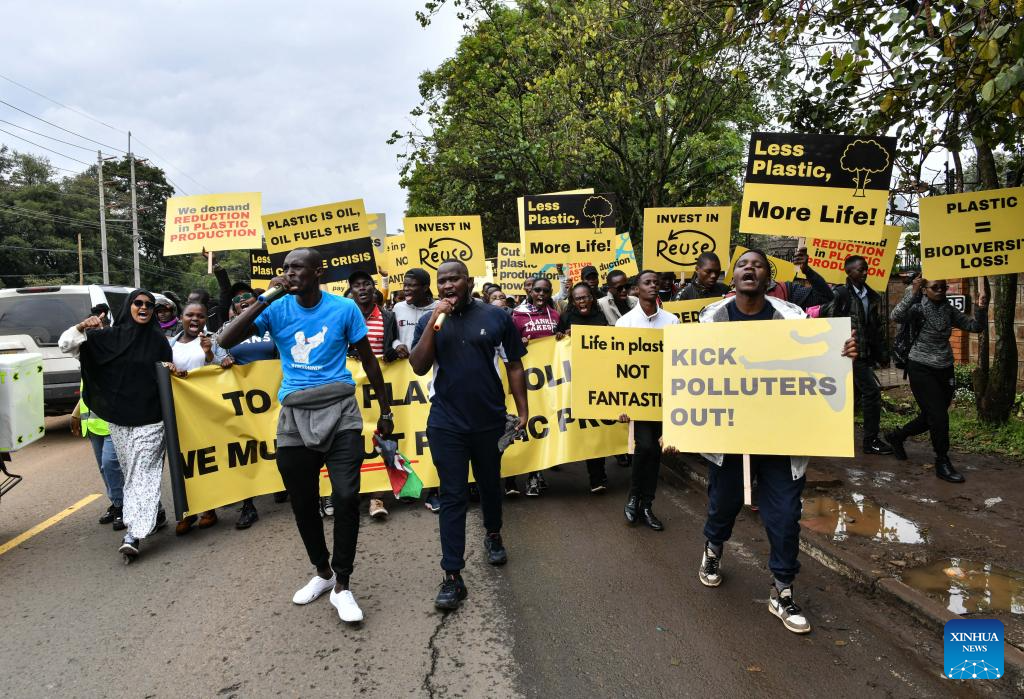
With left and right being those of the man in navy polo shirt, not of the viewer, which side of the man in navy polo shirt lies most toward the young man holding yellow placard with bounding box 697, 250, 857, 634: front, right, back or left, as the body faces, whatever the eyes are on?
left

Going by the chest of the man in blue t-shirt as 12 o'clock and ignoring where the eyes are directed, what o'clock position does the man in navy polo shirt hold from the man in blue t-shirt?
The man in navy polo shirt is roughly at 9 o'clock from the man in blue t-shirt.

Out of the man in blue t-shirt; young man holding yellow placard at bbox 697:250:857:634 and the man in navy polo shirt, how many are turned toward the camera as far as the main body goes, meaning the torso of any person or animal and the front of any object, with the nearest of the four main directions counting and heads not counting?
3

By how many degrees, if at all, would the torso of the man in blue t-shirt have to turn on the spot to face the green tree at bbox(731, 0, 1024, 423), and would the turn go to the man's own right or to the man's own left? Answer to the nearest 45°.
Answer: approximately 90° to the man's own left

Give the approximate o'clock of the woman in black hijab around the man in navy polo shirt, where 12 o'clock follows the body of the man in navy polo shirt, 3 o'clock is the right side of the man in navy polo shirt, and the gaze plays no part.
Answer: The woman in black hijab is roughly at 4 o'clock from the man in navy polo shirt.

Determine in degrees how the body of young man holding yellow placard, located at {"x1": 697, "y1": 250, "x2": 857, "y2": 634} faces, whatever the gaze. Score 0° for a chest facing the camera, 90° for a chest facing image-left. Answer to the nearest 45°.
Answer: approximately 0°

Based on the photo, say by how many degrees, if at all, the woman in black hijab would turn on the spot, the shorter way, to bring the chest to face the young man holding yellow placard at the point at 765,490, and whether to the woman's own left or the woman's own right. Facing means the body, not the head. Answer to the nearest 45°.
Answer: approximately 45° to the woman's own left

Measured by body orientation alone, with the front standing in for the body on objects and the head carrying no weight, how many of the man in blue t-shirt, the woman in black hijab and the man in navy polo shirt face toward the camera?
3

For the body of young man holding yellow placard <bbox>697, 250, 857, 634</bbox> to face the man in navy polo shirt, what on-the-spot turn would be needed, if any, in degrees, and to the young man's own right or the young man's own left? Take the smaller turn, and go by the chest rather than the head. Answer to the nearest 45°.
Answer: approximately 90° to the young man's own right

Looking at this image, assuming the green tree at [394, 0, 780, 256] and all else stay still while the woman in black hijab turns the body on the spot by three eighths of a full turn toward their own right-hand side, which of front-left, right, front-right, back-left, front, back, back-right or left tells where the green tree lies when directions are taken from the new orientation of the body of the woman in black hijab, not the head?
right
